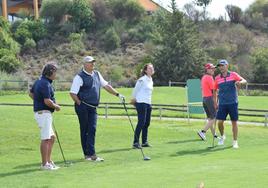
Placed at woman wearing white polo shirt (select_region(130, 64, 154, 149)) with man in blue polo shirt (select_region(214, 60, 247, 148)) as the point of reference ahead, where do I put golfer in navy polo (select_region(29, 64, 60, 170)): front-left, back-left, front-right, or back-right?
back-right

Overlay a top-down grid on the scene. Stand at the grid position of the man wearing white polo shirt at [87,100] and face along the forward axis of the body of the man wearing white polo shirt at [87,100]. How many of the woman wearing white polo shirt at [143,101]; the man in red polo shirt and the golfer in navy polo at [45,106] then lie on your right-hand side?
1

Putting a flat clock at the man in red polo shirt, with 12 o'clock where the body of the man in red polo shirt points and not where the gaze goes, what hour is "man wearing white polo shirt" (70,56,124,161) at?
The man wearing white polo shirt is roughly at 4 o'clock from the man in red polo shirt.

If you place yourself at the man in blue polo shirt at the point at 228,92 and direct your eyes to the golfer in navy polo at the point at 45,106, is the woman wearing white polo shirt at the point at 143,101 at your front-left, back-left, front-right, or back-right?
front-right

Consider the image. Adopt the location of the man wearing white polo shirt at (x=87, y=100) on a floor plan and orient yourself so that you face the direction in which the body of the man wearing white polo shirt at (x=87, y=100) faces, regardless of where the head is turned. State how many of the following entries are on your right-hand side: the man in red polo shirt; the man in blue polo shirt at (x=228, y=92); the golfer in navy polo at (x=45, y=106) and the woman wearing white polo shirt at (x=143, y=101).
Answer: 1

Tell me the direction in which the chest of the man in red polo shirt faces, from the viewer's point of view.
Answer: to the viewer's right

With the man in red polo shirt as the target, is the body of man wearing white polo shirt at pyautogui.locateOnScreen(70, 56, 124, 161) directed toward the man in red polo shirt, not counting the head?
no

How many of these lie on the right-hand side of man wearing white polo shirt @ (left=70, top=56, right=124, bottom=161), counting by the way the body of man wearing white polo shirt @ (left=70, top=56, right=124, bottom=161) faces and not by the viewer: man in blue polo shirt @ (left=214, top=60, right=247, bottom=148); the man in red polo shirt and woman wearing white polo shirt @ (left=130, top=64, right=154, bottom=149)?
0
